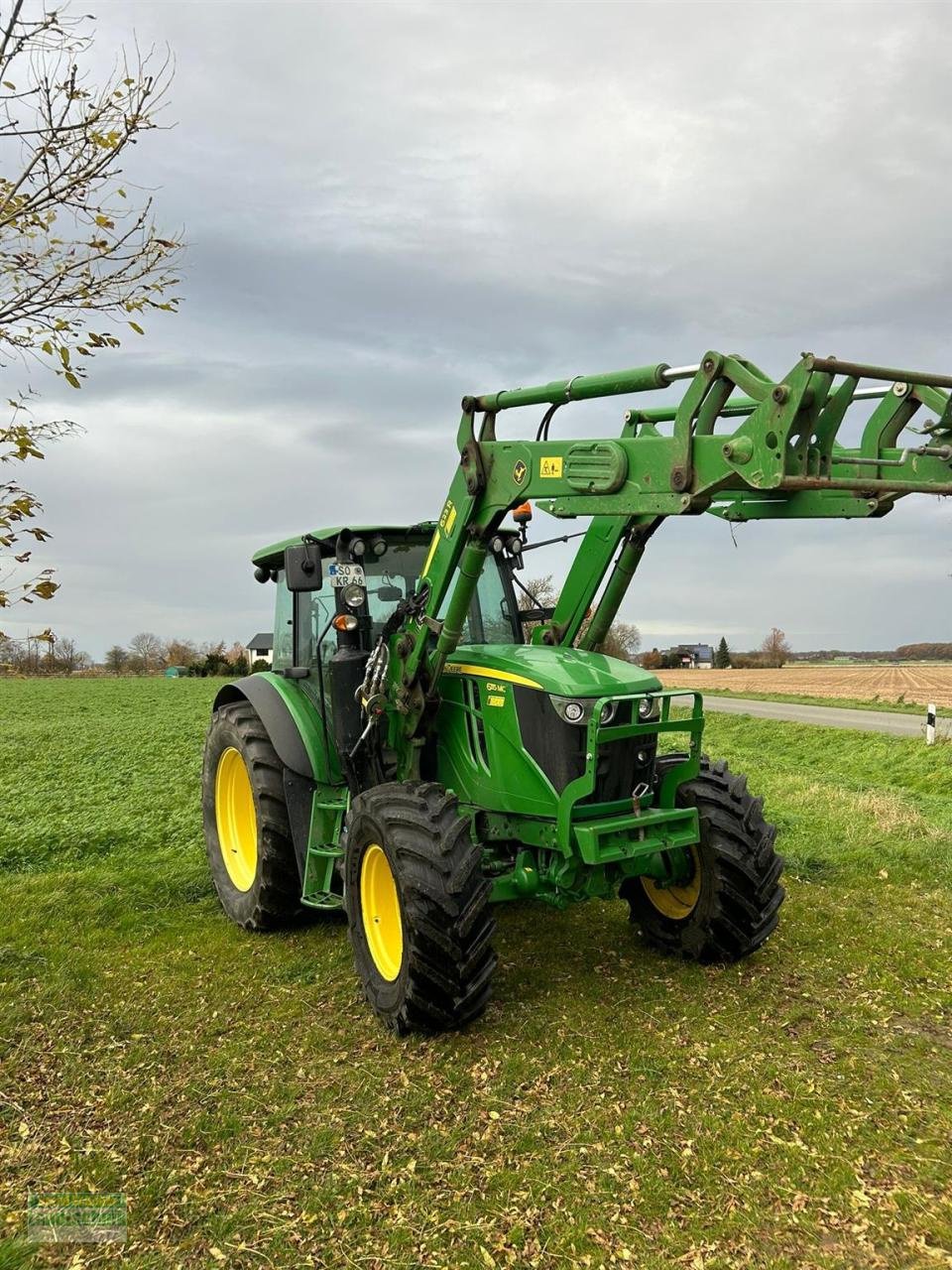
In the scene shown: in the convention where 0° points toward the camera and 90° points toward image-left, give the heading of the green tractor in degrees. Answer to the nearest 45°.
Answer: approximately 315°
